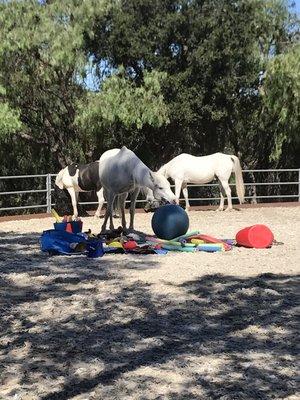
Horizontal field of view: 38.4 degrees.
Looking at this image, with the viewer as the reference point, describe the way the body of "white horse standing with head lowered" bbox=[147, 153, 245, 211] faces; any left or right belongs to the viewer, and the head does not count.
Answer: facing to the left of the viewer

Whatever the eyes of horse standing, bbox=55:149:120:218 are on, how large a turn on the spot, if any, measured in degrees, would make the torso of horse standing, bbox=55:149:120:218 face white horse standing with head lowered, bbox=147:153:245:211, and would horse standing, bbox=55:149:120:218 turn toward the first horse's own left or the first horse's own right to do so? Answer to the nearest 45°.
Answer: approximately 180°

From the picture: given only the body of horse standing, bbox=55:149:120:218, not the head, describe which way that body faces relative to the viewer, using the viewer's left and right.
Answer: facing to the left of the viewer

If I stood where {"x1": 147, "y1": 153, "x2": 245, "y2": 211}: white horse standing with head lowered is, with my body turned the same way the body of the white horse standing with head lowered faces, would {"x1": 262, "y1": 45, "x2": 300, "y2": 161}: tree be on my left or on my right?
on my right

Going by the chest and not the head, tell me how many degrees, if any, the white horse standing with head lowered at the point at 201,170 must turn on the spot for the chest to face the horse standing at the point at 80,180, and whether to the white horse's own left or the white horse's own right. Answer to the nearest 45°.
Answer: approximately 45° to the white horse's own left

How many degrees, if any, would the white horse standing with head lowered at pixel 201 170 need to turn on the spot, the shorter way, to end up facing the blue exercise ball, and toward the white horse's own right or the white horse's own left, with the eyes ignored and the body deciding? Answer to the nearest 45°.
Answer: approximately 90° to the white horse's own left

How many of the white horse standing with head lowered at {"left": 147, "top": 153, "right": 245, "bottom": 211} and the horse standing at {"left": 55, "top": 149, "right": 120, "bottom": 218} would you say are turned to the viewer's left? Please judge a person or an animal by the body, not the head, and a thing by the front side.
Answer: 2
